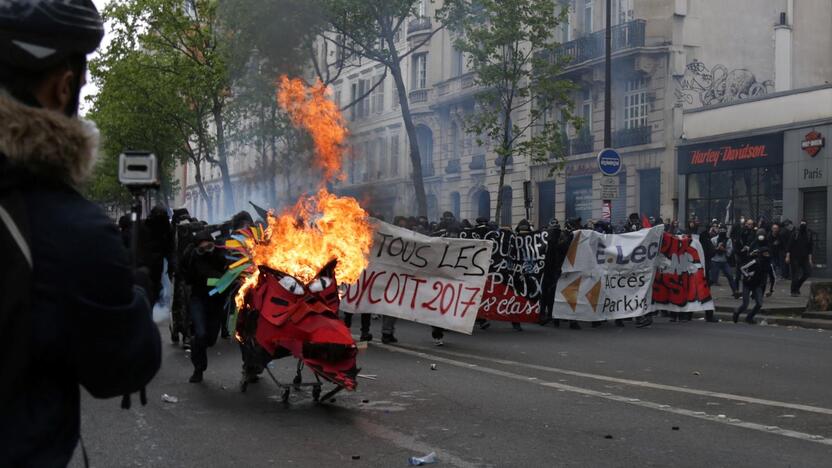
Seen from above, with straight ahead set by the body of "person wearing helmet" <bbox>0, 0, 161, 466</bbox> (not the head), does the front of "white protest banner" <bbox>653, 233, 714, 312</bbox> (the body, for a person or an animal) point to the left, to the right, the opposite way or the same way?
the opposite way

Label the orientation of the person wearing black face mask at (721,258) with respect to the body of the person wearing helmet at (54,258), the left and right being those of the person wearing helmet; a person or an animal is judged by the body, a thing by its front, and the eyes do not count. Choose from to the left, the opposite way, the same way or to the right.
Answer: the opposite way

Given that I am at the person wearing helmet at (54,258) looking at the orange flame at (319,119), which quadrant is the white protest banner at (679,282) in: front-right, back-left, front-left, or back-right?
front-right

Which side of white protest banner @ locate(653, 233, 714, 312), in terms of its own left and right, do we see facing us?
front

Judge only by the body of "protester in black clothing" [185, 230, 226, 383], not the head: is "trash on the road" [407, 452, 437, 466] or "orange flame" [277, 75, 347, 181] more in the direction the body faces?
the trash on the road

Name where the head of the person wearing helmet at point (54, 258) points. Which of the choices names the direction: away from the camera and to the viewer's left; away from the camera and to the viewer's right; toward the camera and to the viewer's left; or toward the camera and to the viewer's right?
away from the camera and to the viewer's right

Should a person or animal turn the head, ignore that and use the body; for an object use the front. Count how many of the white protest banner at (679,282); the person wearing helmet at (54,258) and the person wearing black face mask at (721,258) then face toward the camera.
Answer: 2

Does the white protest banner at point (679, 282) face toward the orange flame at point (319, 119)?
no

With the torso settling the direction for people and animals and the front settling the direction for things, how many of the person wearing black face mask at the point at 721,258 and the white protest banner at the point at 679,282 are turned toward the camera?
2

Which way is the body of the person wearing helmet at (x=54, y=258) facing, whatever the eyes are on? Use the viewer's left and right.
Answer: facing away from the viewer and to the right of the viewer

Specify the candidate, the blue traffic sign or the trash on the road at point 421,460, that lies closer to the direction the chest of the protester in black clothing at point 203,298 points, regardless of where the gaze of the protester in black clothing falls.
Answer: the trash on the road

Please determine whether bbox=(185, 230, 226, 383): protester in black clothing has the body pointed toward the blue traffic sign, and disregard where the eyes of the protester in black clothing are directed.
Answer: no

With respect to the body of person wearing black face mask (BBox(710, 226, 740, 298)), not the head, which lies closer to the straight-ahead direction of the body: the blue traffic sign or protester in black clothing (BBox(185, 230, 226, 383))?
the protester in black clothing

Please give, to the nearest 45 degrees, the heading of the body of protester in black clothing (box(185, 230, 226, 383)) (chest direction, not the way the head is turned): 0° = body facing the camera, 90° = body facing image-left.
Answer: approximately 315°

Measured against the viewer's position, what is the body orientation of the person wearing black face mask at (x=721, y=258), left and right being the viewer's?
facing the viewer

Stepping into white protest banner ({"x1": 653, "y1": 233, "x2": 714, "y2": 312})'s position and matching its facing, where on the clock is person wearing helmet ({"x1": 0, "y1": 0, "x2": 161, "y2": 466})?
The person wearing helmet is roughly at 12 o'clock from the white protest banner.

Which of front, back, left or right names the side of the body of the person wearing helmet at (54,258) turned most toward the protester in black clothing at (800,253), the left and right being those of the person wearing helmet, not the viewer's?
front

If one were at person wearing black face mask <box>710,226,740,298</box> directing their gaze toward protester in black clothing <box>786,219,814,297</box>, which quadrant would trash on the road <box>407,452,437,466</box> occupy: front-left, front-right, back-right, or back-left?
back-right
